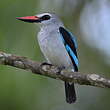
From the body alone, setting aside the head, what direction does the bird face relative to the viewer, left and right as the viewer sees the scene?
facing the viewer and to the left of the viewer
